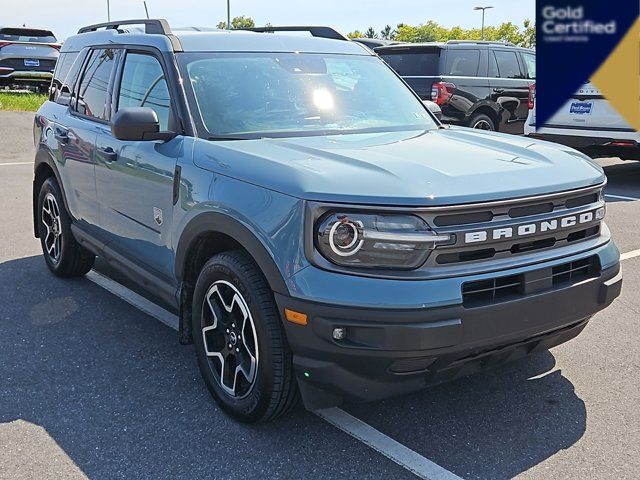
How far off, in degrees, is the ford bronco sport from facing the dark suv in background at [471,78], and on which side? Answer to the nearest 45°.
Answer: approximately 135° to its left

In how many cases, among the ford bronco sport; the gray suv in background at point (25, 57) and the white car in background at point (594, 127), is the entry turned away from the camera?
2

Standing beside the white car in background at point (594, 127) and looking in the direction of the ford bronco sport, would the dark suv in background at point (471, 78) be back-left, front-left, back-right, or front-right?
back-right

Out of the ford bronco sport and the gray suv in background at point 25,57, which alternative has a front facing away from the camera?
the gray suv in background

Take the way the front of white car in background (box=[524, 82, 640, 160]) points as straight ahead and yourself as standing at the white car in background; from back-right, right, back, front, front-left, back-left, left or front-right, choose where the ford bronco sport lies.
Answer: back

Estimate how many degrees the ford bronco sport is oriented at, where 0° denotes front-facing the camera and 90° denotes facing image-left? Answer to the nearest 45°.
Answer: approximately 315°

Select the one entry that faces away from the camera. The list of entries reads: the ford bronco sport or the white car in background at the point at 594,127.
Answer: the white car in background

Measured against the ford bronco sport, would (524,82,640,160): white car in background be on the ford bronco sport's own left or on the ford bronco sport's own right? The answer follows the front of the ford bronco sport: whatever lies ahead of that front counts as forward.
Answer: on the ford bronco sport's own left

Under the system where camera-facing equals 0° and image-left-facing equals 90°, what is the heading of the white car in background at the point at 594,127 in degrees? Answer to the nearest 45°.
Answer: approximately 180°

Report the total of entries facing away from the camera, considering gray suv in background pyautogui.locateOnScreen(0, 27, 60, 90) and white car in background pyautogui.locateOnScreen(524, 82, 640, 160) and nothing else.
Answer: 2

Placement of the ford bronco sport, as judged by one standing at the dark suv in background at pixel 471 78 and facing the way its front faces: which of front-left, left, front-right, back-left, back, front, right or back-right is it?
back-right

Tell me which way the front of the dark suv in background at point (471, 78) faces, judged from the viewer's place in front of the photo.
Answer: facing away from the viewer and to the right of the viewer

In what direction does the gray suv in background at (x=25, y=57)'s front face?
away from the camera

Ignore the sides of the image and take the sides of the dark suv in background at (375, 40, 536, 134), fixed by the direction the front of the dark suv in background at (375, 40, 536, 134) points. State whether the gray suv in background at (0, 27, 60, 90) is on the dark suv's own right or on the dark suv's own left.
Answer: on the dark suv's own left

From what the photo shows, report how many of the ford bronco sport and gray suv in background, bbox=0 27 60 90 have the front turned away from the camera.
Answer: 1

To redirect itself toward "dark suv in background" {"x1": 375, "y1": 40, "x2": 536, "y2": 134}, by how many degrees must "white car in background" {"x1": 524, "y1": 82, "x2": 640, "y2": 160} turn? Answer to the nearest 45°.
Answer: approximately 45° to its left
